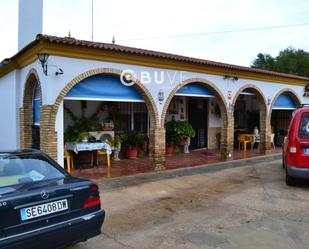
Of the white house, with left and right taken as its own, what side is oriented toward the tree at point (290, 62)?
left

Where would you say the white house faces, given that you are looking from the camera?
facing the viewer and to the right of the viewer

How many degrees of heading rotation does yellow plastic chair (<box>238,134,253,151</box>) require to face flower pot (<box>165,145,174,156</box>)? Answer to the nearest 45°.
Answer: approximately 90° to its right

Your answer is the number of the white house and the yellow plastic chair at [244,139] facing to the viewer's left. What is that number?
0

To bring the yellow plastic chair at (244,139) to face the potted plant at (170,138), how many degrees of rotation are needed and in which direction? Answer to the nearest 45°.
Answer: approximately 90° to its right

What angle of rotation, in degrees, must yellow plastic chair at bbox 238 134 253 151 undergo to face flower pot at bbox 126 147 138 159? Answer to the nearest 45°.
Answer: approximately 90° to its right

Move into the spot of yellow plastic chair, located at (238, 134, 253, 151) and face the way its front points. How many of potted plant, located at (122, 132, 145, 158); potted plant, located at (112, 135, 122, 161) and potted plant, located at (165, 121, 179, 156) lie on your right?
3
